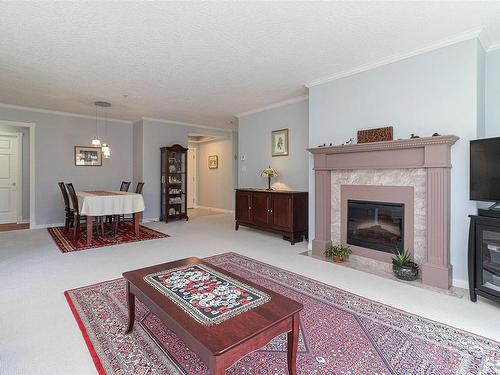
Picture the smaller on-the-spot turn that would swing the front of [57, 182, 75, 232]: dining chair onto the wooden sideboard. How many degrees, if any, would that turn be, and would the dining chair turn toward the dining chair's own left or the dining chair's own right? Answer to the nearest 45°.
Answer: approximately 45° to the dining chair's own right

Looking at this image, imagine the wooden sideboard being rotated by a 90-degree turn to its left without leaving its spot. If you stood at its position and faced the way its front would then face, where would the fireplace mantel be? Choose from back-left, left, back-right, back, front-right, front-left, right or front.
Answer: front

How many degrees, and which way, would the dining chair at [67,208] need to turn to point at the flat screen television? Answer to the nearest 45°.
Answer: approximately 45° to its right

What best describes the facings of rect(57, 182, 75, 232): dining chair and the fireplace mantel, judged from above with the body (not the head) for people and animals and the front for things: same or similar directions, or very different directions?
very different directions

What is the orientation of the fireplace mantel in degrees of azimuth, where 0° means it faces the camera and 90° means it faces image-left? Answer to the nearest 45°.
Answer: approximately 45°

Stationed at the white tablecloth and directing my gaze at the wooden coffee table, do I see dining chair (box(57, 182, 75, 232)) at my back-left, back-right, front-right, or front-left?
back-right

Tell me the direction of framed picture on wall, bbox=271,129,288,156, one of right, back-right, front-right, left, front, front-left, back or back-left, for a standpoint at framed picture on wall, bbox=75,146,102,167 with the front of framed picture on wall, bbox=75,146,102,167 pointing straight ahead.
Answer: front-left

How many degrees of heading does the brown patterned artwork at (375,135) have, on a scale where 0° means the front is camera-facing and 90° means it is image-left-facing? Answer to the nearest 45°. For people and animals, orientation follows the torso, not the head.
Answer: approximately 45°

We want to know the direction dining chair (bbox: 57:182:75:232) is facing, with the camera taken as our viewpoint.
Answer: facing to the right of the viewer

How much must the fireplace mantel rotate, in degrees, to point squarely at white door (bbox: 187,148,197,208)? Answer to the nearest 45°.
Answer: approximately 90° to its right
